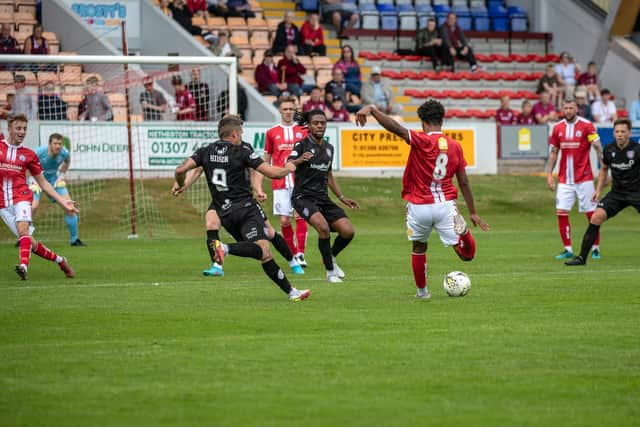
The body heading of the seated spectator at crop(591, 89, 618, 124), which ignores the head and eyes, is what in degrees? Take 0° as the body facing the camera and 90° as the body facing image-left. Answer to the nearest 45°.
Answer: approximately 0°

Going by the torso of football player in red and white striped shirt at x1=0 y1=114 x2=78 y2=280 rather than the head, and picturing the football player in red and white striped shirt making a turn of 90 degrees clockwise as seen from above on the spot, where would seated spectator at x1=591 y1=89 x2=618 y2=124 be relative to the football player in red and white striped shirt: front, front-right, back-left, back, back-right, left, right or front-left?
back-right

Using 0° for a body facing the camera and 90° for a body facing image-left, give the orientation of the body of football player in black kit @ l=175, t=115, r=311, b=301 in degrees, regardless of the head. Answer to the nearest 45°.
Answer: approximately 225°

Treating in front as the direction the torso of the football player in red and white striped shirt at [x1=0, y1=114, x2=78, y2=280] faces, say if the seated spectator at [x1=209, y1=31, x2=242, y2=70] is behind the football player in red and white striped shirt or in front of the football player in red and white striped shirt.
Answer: behind

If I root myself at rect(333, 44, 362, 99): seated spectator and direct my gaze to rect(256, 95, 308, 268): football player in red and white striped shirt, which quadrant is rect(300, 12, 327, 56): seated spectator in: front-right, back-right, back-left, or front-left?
back-right

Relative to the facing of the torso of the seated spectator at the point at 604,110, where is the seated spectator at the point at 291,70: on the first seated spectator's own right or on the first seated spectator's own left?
on the first seated spectator's own right

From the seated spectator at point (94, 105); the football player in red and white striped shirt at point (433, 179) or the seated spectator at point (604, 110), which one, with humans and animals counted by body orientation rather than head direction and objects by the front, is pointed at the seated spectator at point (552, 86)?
the football player in red and white striped shirt

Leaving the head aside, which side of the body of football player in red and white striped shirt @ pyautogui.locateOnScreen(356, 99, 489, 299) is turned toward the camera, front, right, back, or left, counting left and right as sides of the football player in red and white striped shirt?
back

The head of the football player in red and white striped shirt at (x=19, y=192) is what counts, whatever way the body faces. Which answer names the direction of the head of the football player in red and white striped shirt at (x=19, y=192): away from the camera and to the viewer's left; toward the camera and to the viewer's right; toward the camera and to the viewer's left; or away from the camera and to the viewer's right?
toward the camera and to the viewer's right
